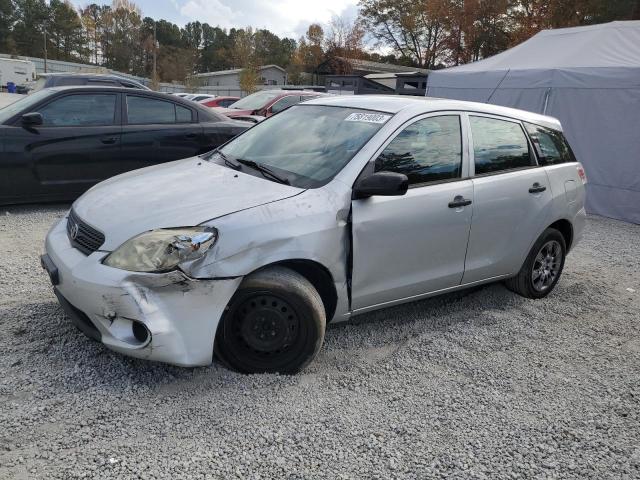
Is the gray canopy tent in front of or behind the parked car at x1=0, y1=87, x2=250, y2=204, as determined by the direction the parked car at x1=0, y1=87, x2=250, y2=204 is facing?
behind

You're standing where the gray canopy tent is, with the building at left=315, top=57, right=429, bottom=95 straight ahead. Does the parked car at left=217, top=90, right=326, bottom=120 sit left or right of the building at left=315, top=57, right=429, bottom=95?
left

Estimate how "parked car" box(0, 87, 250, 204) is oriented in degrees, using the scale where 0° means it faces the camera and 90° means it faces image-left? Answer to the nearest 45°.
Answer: approximately 90°

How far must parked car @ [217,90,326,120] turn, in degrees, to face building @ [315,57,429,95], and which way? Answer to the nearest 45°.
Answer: approximately 135° to its right

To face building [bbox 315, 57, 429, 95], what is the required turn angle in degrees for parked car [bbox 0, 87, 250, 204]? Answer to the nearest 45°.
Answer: approximately 135° to its right

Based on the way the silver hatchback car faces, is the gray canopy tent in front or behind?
behind

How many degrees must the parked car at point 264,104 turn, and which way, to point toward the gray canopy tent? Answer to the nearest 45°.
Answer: approximately 90° to its left

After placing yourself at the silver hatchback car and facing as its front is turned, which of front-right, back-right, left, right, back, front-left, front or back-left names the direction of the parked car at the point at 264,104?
back-right

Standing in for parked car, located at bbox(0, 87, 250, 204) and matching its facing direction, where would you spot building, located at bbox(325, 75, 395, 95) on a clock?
The building is roughly at 4 o'clock from the parked car.

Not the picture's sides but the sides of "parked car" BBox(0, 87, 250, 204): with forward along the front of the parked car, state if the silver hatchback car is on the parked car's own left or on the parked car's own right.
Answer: on the parked car's own left

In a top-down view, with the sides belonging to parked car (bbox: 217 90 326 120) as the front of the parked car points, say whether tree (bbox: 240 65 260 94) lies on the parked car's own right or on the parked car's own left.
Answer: on the parked car's own right

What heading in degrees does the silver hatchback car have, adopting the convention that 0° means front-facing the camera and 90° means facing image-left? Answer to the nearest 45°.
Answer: approximately 45°

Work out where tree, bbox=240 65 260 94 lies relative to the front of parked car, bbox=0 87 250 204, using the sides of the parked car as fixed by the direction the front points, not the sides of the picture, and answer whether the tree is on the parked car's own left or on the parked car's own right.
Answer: on the parked car's own right

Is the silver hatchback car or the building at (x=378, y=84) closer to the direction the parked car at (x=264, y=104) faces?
the silver hatchback car
